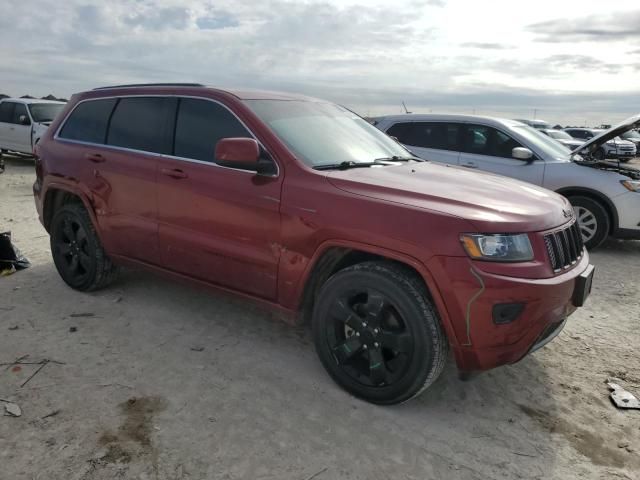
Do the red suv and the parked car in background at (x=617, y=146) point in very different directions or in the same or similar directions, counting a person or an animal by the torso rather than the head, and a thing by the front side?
same or similar directions

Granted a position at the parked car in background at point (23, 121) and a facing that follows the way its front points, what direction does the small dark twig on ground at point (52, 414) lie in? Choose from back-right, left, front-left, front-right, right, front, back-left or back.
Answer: front-right

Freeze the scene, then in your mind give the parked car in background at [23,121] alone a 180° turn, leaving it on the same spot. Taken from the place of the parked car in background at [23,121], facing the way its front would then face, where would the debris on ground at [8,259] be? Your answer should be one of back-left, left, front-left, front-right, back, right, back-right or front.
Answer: back-left

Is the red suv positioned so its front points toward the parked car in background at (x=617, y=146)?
no

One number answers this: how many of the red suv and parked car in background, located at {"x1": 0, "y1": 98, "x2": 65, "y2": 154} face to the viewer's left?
0

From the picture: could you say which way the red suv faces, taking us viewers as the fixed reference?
facing the viewer and to the right of the viewer

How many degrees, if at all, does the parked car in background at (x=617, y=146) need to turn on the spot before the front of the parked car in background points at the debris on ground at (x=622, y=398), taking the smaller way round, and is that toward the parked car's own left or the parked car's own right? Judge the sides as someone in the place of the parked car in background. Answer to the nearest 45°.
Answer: approximately 45° to the parked car's own right

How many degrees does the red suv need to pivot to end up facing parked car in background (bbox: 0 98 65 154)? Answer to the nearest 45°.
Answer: approximately 180°

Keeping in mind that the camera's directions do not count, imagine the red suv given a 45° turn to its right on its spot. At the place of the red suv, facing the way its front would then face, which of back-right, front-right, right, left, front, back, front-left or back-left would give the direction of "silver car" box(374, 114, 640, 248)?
back-left

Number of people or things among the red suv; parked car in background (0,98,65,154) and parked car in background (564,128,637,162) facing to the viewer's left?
0

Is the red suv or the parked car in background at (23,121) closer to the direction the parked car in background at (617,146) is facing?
the red suv

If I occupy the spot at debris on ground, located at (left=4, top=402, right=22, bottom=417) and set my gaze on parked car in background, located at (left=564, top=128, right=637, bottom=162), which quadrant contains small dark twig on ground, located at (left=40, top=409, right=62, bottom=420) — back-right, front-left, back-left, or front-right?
front-right

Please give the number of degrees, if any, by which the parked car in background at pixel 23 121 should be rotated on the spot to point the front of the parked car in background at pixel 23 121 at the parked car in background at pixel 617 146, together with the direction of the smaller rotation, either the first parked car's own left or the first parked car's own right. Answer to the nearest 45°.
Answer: approximately 45° to the first parked car's own left

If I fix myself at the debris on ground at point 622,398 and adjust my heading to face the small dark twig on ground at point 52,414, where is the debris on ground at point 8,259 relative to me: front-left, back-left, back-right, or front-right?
front-right

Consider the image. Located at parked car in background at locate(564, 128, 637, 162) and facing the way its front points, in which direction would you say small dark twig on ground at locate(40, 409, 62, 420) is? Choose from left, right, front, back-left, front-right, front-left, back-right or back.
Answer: front-right

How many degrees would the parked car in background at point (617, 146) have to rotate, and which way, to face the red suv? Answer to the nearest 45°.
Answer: approximately 45° to its right

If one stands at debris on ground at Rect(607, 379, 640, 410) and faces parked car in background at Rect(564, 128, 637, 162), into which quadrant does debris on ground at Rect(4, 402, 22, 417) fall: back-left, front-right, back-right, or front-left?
back-left
